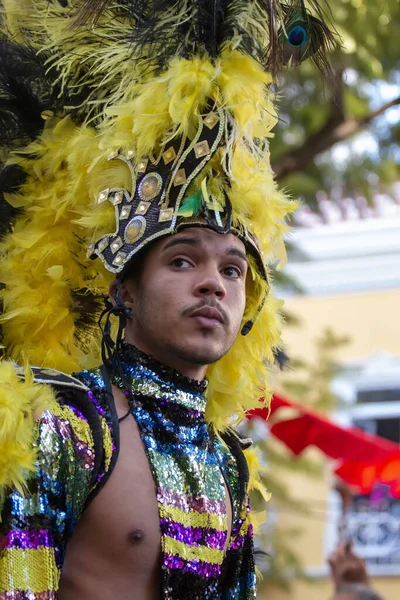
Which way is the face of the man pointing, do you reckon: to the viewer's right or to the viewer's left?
to the viewer's right

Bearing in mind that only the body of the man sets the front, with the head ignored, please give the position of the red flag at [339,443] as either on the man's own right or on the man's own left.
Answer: on the man's own left

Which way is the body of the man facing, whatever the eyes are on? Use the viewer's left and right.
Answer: facing the viewer and to the right of the viewer
